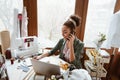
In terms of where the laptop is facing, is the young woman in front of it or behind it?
in front

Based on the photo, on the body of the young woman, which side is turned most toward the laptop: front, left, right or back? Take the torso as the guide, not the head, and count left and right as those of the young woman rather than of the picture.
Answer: front

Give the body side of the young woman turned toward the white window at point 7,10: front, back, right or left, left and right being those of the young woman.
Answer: right

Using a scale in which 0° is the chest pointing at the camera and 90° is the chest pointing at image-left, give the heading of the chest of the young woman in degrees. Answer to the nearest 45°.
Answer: approximately 45°

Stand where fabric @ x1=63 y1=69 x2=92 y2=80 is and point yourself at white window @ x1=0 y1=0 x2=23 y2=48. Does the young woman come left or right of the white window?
right

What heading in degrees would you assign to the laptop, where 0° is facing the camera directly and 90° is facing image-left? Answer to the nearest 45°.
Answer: approximately 225°

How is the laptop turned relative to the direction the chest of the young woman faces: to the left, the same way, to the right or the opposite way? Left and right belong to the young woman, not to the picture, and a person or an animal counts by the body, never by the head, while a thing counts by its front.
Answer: the opposite way

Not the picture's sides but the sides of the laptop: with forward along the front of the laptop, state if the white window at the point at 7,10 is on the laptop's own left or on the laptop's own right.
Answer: on the laptop's own left

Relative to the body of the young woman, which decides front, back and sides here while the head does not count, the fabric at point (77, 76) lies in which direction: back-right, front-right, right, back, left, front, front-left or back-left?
front-left
